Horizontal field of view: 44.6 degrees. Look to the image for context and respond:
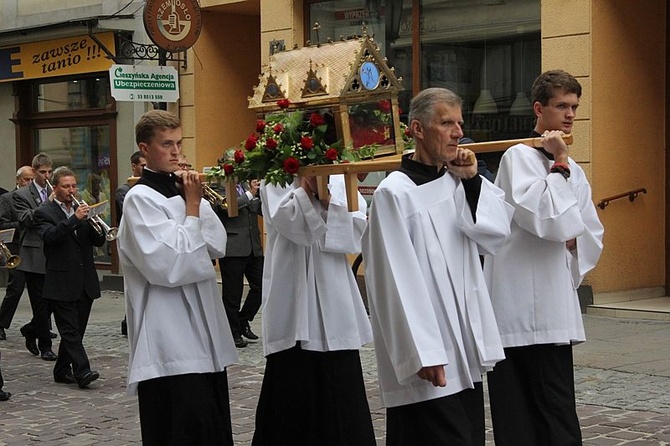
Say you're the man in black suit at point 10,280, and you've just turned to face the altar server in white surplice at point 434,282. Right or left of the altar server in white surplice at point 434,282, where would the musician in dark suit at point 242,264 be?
left

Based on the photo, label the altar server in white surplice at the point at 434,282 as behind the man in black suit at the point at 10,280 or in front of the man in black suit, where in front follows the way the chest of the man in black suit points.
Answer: in front

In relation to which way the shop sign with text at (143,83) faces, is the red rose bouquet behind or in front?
in front

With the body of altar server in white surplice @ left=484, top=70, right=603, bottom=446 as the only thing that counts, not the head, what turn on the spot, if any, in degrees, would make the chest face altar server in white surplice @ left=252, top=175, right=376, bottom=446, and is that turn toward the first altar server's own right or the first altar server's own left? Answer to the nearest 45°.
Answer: approximately 135° to the first altar server's own right
